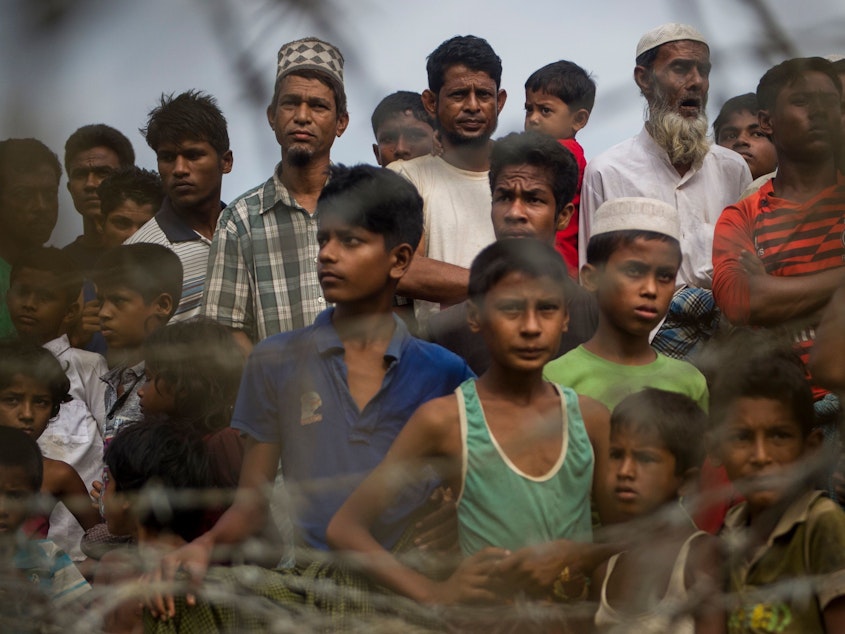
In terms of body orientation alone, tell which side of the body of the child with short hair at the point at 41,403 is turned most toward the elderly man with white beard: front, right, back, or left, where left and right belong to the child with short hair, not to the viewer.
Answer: left

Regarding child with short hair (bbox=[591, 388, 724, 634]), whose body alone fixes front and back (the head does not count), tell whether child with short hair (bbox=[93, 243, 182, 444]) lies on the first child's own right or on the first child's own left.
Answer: on the first child's own right

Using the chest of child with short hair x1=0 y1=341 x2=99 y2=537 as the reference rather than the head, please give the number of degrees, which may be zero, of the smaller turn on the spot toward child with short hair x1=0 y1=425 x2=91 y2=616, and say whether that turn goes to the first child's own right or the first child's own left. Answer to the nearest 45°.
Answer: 0° — they already face them

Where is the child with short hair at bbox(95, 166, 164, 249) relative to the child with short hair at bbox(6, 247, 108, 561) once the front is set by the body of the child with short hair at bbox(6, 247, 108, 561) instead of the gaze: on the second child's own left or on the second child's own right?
on the second child's own left

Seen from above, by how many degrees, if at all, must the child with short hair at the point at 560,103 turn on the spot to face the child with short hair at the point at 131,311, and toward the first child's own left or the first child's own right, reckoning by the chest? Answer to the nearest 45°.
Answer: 0° — they already face them

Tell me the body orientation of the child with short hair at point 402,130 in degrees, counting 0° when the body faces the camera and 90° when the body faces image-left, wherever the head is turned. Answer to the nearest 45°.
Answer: approximately 0°

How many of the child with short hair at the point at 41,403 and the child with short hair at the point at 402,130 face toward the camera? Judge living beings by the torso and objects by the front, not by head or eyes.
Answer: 2
